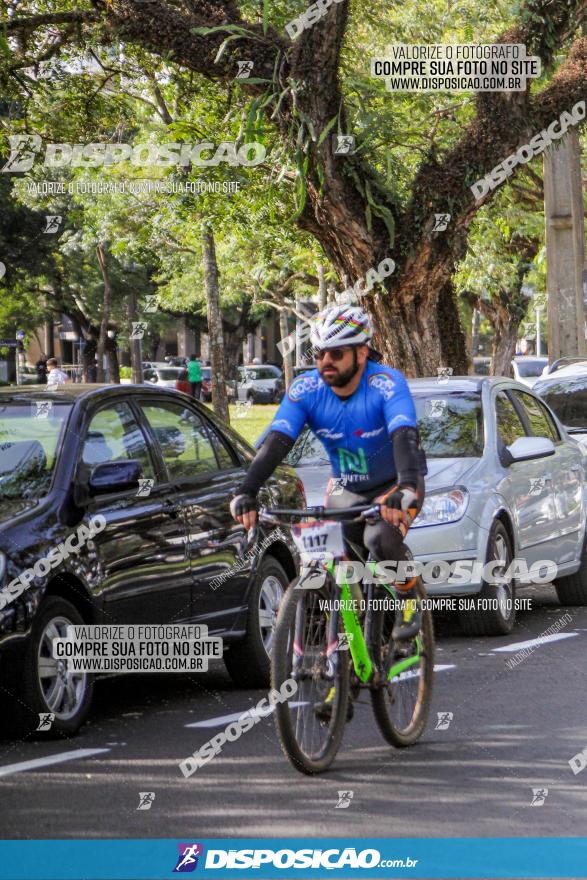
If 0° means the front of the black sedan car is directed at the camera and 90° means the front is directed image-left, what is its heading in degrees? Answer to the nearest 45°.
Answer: approximately 45°

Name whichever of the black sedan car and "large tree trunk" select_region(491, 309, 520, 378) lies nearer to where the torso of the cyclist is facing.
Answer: the black sedan car

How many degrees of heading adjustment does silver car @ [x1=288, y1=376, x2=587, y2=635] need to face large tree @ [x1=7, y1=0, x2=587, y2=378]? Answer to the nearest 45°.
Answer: approximately 135° to its right

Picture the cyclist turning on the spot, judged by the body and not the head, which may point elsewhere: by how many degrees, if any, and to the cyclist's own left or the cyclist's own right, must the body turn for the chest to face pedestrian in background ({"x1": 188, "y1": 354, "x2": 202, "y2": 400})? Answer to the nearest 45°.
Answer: approximately 135° to the cyclist's own right

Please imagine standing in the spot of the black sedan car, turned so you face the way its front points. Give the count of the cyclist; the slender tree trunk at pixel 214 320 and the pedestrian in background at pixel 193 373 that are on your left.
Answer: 1

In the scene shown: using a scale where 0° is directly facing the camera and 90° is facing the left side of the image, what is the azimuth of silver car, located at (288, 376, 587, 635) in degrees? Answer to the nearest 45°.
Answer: approximately 45°

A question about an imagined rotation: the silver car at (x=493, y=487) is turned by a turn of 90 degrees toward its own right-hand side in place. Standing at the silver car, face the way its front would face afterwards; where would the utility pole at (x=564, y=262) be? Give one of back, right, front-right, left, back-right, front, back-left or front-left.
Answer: front-right

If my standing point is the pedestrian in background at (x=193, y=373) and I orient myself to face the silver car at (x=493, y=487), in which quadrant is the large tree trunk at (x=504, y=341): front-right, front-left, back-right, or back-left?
front-left

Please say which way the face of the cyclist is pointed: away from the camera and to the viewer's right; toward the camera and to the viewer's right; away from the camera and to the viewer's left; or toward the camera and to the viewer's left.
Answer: toward the camera and to the viewer's left

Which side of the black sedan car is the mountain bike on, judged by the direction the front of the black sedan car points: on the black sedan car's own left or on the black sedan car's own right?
on the black sedan car's own left

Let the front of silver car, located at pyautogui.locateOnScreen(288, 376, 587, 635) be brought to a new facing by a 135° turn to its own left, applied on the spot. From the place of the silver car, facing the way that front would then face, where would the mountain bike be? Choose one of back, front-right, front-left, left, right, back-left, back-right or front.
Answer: right

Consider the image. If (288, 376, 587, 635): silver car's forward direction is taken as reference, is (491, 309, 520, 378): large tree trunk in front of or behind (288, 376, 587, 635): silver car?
behind

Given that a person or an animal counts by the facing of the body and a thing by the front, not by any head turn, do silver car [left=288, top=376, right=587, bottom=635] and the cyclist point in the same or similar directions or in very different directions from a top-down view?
same or similar directions

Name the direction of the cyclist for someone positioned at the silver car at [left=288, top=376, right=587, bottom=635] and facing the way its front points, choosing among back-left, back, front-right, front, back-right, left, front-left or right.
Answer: front-left

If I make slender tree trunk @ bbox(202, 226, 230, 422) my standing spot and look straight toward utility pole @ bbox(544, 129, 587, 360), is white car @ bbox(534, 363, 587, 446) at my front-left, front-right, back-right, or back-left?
front-right

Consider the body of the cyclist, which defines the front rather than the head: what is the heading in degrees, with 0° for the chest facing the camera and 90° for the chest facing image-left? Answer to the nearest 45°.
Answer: approximately 45°

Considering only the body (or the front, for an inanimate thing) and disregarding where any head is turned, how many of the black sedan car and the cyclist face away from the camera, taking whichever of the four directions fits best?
0
